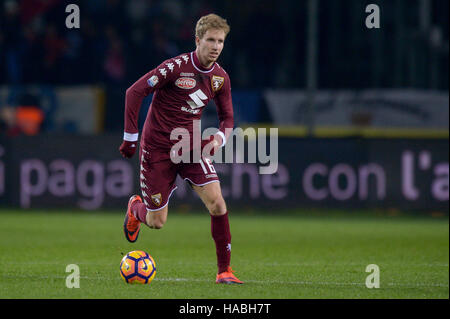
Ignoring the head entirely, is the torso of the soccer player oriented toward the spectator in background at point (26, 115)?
no

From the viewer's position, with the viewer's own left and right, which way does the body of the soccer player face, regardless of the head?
facing the viewer and to the right of the viewer
